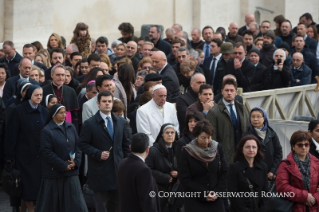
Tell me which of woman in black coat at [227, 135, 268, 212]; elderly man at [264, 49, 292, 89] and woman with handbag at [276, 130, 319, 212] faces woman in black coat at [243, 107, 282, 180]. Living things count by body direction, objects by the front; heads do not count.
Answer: the elderly man

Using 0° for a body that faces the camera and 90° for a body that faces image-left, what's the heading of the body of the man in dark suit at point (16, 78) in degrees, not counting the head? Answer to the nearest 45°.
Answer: approximately 315°

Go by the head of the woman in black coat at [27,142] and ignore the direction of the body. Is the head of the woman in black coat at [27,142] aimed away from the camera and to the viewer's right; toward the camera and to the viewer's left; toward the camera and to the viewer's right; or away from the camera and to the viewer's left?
toward the camera and to the viewer's right

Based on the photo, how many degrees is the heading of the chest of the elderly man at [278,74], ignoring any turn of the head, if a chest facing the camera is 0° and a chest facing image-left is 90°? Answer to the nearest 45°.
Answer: approximately 0°

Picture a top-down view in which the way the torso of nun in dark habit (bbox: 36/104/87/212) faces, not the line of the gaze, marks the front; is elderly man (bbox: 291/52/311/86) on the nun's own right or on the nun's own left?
on the nun's own left

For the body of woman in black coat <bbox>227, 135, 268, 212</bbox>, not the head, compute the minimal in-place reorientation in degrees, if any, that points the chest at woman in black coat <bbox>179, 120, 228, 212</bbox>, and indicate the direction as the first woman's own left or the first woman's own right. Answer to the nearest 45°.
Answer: approximately 90° to the first woman's own right

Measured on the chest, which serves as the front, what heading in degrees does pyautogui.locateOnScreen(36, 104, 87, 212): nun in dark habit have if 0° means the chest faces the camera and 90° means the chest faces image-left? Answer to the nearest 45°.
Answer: approximately 315°

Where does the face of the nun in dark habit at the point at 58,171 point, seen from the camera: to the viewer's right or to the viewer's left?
to the viewer's right

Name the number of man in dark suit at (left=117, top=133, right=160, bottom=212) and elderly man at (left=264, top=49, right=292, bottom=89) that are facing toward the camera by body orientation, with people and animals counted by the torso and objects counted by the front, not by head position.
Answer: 1

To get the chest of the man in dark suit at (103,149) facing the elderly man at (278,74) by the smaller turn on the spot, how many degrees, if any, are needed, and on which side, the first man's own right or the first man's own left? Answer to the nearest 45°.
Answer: approximately 90° to the first man's own left

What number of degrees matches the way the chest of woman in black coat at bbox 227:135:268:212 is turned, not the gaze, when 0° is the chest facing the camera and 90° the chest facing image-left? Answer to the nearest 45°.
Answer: approximately 0°
